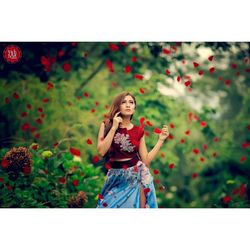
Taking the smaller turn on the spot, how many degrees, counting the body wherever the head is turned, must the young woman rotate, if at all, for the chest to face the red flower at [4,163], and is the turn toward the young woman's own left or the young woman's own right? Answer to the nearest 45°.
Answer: approximately 90° to the young woman's own right

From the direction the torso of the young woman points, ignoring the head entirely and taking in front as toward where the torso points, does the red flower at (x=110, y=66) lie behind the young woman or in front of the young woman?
behind

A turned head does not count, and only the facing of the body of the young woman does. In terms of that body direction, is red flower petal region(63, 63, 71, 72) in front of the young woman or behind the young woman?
behind

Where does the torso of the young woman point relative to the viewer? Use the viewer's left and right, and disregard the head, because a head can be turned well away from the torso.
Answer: facing the viewer

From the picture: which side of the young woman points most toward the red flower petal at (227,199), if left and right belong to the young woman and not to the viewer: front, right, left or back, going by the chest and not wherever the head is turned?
left
